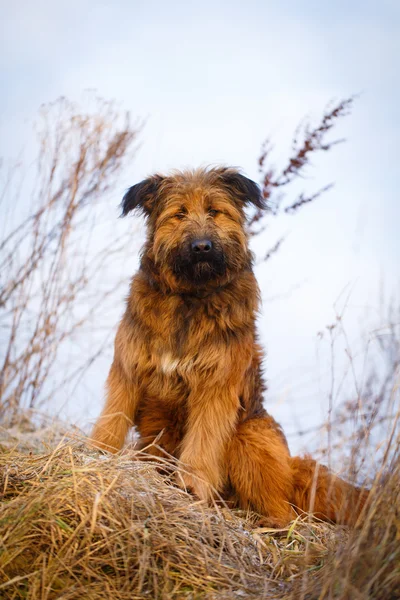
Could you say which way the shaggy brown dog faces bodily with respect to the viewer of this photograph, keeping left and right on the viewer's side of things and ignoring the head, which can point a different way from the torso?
facing the viewer and to the left of the viewer
